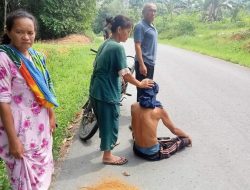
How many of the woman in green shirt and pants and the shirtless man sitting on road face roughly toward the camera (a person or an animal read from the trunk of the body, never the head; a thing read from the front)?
0

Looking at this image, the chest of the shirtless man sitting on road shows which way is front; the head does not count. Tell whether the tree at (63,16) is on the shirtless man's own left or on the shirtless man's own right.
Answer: on the shirtless man's own left

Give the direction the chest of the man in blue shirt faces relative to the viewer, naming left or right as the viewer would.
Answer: facing the viewer and to the right of the viewer

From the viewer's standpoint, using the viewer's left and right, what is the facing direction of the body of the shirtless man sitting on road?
facing away from the viewer and to the right of the viewer

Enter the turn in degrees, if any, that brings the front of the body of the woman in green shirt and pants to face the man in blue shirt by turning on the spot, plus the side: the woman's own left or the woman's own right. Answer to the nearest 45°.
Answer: approximately 90° to the woman's own left

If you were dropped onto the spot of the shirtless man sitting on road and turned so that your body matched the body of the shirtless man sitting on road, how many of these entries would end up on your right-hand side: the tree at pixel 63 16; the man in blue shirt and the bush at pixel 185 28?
0

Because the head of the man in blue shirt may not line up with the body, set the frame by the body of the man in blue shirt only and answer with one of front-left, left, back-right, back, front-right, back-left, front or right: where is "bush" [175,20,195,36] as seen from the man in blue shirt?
back-left

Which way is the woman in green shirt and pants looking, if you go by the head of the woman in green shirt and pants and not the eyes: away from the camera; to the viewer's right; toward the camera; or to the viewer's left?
to the viewer's right

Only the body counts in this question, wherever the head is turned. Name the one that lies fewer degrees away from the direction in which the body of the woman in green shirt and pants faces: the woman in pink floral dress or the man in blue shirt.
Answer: the man in blue shirt

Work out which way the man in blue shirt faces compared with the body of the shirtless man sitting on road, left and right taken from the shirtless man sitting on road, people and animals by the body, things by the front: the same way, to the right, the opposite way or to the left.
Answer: to the right

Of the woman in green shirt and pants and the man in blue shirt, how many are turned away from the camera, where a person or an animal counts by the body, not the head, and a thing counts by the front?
0

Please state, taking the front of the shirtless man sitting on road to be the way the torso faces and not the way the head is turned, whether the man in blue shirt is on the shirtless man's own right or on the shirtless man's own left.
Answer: on the shirtless man's own left

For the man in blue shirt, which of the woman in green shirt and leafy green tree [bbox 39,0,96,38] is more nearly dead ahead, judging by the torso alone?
the woman in green shirt and pants

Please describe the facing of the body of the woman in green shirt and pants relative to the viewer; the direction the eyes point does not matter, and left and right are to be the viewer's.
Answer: facing to the right of the viewer

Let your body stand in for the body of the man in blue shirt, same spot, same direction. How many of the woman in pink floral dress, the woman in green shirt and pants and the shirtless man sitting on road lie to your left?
0

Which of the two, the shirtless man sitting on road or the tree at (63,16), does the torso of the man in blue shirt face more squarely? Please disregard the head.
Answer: the shirtless man sitting on road
